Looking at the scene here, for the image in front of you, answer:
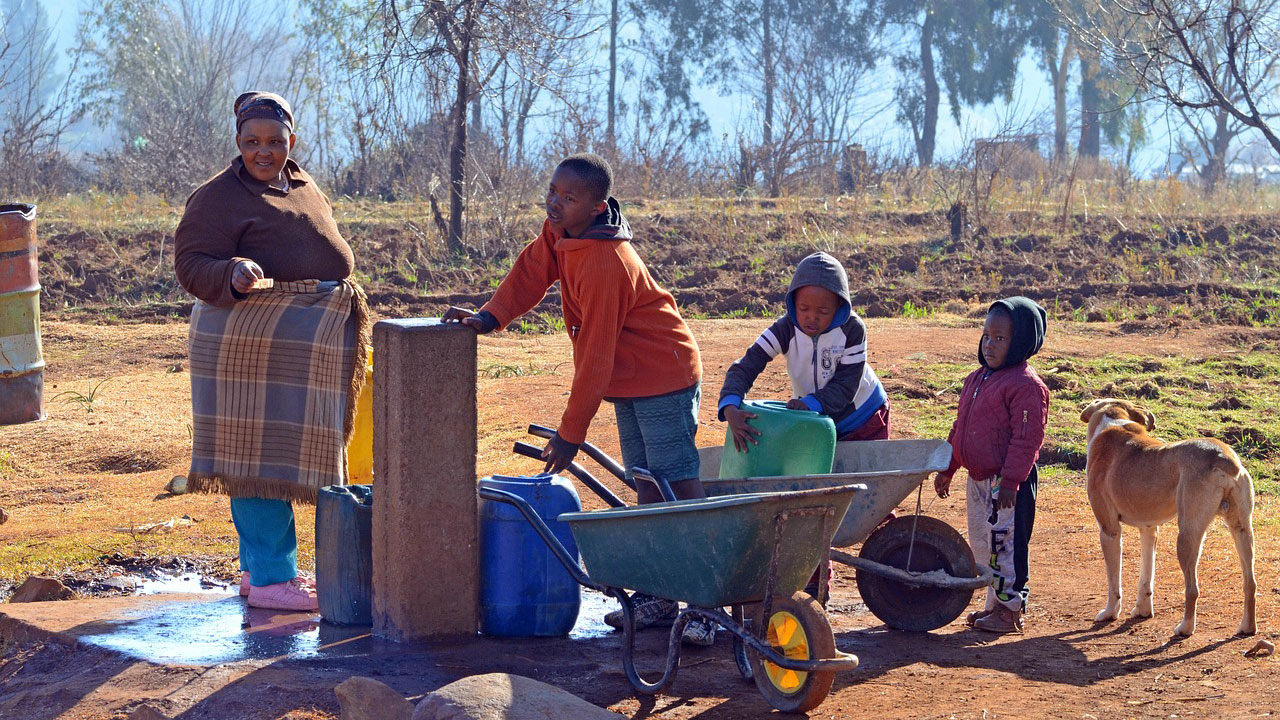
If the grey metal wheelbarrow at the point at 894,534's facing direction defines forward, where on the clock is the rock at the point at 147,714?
The rock is roughly at 5 o'clock from the grey metal wheelbarrow.

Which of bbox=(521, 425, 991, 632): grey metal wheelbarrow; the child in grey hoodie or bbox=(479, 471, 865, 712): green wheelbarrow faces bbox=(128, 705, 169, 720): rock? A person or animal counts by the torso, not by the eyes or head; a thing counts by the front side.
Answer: the child in grey hoodie

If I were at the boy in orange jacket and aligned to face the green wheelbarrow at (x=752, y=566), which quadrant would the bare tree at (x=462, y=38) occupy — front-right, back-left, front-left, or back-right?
back-left

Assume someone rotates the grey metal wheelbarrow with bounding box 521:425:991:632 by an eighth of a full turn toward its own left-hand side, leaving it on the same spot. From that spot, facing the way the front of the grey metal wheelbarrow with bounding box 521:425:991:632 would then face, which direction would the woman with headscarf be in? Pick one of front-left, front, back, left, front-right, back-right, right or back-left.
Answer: back-left

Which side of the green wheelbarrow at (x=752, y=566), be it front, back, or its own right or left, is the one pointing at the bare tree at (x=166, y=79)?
back

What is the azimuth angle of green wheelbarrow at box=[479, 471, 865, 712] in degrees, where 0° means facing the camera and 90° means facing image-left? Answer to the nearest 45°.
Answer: approximately 315°

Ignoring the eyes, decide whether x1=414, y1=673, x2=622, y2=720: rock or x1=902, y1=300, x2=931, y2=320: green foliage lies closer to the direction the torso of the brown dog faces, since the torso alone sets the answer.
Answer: the green foliage

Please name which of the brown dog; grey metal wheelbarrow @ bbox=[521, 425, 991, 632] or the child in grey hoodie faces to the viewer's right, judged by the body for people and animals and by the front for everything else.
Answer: the grey metal wheelbarrow

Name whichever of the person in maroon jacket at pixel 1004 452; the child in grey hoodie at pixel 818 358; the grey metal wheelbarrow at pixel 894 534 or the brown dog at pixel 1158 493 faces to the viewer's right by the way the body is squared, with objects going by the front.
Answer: the grey metal wheelbarrow

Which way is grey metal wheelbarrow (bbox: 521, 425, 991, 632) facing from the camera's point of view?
to the viewer's right

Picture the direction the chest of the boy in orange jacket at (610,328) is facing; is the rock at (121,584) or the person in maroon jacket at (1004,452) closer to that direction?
the rock
